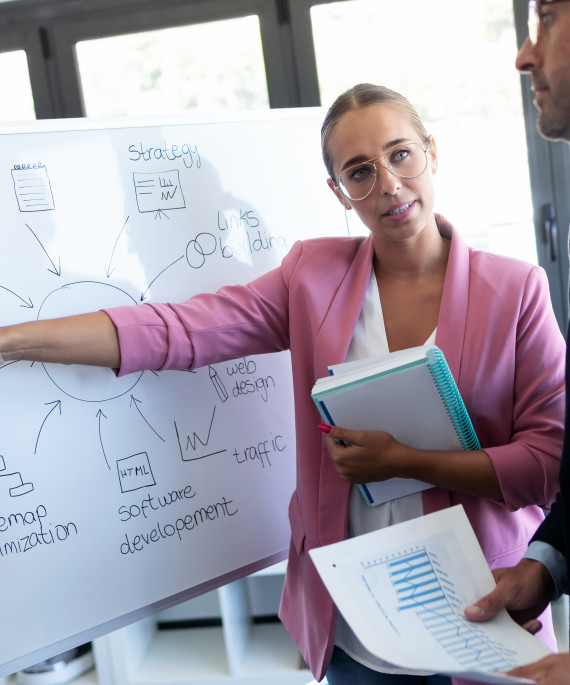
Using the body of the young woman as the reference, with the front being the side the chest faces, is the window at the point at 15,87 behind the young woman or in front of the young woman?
behind

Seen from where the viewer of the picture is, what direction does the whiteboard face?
facing the viewer and to the right of the viewer

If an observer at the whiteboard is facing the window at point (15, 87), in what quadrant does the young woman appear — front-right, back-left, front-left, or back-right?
back-right

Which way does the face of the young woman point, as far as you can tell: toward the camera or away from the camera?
toward the camera

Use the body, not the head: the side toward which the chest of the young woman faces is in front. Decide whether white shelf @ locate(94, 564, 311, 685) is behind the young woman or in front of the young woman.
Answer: behind

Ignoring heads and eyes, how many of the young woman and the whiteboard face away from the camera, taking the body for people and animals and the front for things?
0

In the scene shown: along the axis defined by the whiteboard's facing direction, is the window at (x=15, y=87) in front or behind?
behind

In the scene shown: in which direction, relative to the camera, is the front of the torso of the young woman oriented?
toward the camera
